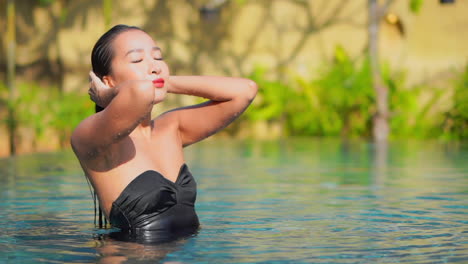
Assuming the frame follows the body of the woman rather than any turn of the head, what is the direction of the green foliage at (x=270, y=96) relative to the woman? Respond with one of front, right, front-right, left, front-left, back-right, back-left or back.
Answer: back-left

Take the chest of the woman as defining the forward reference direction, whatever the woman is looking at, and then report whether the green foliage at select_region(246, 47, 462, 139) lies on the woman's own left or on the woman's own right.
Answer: on the woman's own left

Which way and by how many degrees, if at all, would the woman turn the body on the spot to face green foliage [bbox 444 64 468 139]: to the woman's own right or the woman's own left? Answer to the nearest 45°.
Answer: approximately 90° to the woman's own left

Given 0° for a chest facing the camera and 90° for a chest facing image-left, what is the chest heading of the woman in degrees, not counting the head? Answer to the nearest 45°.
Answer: approximately 315°

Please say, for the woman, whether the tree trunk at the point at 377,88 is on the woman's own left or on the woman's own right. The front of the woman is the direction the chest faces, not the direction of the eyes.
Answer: on the woman's own left

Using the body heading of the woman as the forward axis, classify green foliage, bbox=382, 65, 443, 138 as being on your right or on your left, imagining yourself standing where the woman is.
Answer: on your left
